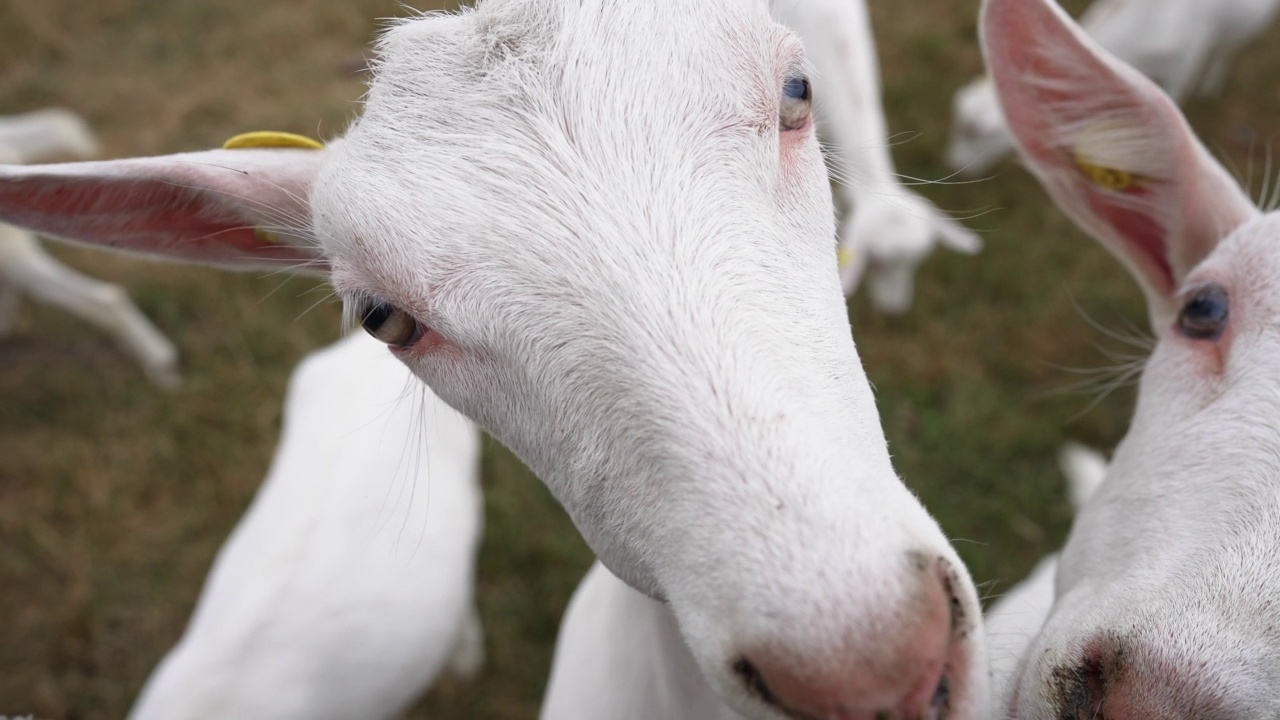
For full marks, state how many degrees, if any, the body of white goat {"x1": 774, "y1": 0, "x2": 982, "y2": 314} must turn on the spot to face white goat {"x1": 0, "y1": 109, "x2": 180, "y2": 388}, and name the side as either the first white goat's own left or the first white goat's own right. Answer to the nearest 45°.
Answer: approximately 90° to the first white goat's own right

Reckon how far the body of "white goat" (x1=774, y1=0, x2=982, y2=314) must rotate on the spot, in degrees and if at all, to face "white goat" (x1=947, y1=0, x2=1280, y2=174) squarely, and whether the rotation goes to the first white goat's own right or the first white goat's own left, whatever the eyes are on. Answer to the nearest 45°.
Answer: approximately 135° to the first white goat's own left

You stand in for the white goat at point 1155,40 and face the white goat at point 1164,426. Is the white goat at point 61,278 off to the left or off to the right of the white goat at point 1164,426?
right

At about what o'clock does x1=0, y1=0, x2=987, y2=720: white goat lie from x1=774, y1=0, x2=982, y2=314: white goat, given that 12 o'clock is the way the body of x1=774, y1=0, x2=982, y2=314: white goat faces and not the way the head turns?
x1=0, y1=0, x2=987, y2=720: white goat is roughly at 12 o'clock from x1=774, y1=0, x2=982, y2=314: white goat.

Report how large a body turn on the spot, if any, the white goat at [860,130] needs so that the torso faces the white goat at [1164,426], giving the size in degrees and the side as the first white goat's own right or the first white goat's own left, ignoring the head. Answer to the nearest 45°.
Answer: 0° — it already faces it

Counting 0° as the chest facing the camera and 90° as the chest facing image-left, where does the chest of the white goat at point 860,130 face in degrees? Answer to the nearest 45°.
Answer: approximately 0°
